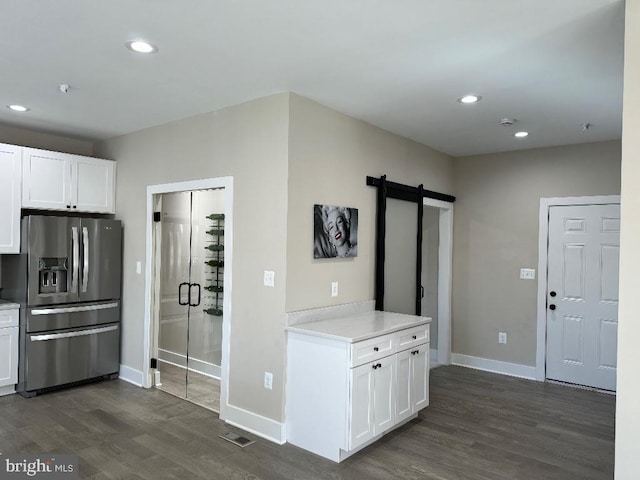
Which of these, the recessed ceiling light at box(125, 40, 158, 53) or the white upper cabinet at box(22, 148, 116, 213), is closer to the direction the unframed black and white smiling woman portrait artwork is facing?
the recessed ceiling light
